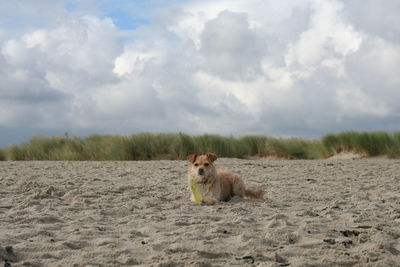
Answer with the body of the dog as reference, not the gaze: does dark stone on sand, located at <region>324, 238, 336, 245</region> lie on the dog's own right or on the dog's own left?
on the dog's own left
